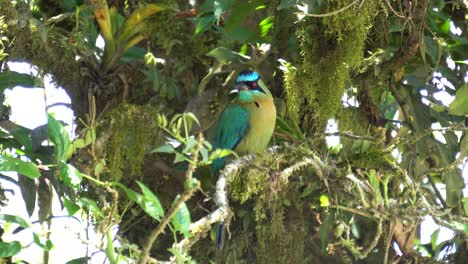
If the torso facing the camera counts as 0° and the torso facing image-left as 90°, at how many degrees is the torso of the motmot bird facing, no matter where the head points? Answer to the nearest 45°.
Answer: approximately 315°

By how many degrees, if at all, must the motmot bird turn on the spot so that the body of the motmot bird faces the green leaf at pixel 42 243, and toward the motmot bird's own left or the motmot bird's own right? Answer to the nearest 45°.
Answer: approximately 90° to the motmot bird's own right

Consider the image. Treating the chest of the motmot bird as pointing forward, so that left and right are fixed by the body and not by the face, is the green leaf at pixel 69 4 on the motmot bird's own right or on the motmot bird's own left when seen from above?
on the motmot bird's own right
